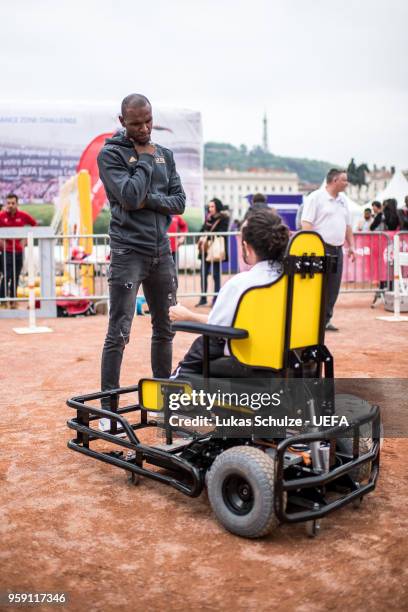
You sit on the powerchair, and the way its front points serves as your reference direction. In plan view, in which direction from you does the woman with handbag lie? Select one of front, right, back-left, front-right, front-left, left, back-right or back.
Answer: front-right

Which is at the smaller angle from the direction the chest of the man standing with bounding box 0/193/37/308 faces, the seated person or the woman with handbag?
the seated person

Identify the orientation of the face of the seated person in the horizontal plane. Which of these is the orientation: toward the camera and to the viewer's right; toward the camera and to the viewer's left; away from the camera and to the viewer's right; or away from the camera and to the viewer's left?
away from the camera and to the viewer's left

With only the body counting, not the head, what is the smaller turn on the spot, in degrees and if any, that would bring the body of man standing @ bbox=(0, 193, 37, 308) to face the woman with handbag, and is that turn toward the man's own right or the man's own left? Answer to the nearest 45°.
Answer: approximately 90° to the man's own left

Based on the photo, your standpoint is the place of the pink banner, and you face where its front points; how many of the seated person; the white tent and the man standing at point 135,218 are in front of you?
2

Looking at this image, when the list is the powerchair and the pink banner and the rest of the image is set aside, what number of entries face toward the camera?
1

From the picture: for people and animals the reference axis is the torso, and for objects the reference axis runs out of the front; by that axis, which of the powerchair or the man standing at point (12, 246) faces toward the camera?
the man standing

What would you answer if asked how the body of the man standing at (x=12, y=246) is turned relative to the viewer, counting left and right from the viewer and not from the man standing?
facing the viewer

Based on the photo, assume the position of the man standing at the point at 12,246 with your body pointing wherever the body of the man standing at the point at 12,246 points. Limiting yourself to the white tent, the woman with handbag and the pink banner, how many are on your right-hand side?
0

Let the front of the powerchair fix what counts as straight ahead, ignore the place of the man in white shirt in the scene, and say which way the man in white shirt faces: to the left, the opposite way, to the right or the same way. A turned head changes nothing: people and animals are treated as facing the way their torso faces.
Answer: the opposite way

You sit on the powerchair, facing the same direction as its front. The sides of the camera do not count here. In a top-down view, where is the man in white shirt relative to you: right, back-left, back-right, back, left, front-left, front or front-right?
front-right

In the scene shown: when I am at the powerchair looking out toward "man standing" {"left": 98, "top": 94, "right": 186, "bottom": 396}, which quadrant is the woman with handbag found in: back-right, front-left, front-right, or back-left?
front-right

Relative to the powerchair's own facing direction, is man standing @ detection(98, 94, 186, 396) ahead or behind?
ahead

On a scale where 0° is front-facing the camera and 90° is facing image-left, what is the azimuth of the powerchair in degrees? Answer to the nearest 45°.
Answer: approximately 135°

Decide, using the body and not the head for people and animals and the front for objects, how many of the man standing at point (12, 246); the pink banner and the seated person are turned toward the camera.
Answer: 2

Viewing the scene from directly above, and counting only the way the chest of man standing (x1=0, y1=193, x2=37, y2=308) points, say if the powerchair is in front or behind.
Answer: in front

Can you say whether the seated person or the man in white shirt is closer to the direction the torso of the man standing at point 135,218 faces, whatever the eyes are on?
the seated person
